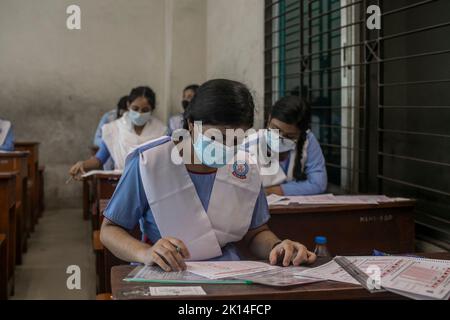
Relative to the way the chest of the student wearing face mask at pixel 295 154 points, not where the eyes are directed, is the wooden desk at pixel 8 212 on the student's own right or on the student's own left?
on the student's own right

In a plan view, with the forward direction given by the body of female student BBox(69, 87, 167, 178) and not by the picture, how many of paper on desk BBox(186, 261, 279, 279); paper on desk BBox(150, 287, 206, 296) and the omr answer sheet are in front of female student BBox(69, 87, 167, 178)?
3

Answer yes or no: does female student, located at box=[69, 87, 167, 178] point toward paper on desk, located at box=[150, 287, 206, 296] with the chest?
yes

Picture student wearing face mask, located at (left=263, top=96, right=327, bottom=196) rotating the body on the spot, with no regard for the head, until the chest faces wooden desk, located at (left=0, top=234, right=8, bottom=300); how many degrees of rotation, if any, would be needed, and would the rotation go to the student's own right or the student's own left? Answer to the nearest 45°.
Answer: approximately 45° to the student's own right
